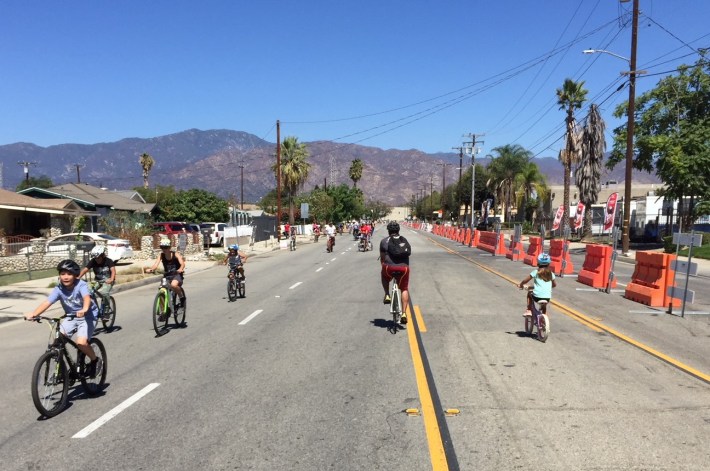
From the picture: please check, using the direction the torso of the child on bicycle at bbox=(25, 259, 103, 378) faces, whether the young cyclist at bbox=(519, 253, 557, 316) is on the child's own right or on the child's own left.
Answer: on the child's own left

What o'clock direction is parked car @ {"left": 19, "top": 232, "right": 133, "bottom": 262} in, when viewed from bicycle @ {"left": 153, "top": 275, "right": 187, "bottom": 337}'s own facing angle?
The parked car is roughly at 4 o'clock from the bicycle.

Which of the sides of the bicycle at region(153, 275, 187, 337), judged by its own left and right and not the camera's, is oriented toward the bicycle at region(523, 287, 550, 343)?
left

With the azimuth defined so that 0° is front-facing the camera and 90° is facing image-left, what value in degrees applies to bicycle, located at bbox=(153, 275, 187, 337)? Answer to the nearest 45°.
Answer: approximately 45°

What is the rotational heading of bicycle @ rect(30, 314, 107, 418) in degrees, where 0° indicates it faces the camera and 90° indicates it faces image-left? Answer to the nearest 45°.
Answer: approximately 45°

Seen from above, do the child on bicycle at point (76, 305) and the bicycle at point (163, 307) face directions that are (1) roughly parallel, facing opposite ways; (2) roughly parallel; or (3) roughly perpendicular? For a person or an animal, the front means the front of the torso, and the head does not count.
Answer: roughly parallel

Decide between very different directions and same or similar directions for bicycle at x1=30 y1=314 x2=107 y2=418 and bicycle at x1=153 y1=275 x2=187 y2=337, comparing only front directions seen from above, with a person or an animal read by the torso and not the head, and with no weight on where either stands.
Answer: same or similar directions

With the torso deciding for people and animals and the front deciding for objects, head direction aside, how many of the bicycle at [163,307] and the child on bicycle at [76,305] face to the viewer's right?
0

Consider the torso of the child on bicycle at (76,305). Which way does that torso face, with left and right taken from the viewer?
facing the viewer and to the left of the viewer
